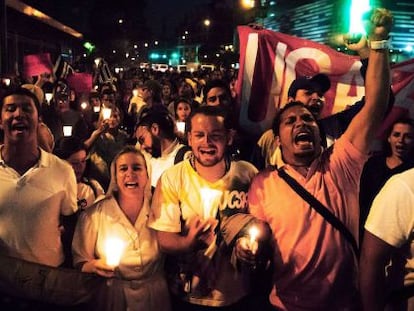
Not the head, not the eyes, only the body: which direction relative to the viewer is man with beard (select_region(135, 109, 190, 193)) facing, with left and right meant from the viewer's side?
facing the viewer and to the left of the viewer

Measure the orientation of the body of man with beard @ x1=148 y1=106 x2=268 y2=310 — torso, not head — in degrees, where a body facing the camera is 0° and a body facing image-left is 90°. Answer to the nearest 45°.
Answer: approximately 0°

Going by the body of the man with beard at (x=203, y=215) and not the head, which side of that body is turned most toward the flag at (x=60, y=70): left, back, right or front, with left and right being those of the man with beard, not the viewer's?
back

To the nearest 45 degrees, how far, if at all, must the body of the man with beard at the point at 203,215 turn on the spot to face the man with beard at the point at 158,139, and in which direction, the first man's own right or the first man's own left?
approximately 180°

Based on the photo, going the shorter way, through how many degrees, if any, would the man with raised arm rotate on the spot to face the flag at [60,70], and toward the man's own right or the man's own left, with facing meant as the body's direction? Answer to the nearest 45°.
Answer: approximately 135° to the man's own right

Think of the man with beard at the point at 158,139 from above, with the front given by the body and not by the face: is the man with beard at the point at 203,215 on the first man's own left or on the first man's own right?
on the first man's own left

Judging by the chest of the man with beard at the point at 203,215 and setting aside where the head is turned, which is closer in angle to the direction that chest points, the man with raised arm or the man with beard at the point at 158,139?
the man with raised arm
